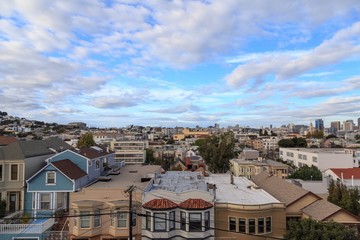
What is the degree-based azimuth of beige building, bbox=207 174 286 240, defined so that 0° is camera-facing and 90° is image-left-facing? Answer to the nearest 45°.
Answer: approximately 0°

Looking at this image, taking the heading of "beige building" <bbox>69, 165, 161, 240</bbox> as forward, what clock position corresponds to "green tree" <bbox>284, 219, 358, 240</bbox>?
The green tree is roughly at 10 o'clock from the beige building.

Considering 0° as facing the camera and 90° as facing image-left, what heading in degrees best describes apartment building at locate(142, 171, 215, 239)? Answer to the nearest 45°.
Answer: approximately 0°

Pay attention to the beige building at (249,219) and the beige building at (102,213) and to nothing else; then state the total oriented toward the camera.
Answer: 2

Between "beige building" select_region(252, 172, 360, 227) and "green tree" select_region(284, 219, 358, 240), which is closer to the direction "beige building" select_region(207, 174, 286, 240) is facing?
the green tree

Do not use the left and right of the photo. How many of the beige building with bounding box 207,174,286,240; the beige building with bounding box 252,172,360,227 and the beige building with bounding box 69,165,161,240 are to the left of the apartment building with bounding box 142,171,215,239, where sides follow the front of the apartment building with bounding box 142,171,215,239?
2

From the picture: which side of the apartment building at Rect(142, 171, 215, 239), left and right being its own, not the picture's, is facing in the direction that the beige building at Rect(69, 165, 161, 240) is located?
right
